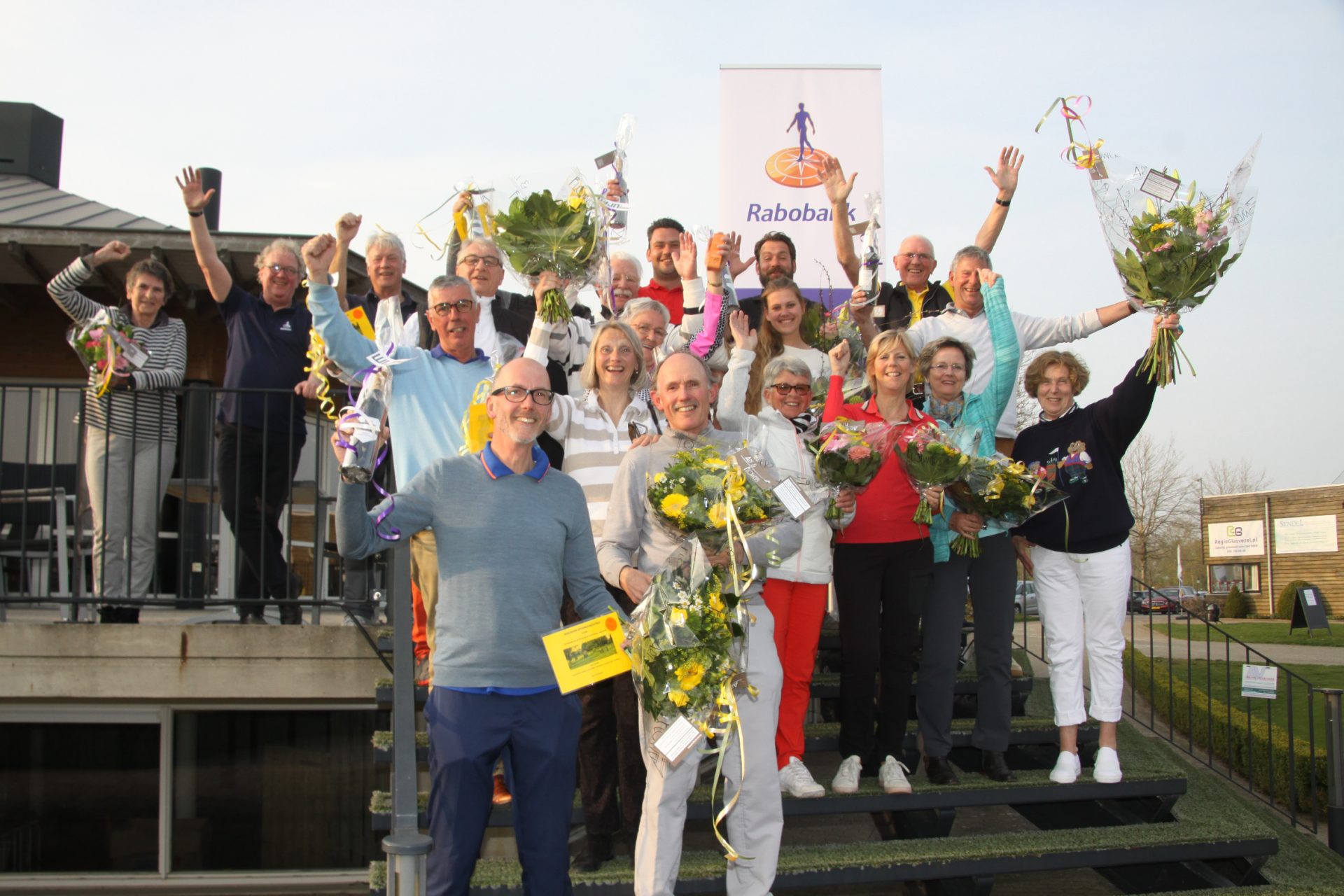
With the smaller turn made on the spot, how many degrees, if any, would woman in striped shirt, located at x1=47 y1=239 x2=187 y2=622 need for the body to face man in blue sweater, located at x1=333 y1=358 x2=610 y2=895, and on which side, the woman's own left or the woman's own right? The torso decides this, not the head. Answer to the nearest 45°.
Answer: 0° — they already face them

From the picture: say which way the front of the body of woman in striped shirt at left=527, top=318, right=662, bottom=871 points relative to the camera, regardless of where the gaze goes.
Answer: toward the camera

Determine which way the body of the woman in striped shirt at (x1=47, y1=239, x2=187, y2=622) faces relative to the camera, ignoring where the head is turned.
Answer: toward the camera

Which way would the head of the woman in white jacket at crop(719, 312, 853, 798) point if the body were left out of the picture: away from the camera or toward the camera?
toward the camera

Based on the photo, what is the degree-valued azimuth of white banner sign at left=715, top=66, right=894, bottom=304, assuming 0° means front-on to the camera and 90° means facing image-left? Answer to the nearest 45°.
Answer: approximately 0°

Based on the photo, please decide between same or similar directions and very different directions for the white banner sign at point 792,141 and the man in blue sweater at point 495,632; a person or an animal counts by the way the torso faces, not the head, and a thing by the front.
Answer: same or similar directions

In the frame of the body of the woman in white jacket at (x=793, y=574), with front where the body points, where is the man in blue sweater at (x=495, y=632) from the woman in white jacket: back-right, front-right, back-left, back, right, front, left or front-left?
right

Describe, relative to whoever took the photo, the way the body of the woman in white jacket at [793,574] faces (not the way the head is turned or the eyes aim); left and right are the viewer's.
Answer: facing the viewer and to the right of the viewer

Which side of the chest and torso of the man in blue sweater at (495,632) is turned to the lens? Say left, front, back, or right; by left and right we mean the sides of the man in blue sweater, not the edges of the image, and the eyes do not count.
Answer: front

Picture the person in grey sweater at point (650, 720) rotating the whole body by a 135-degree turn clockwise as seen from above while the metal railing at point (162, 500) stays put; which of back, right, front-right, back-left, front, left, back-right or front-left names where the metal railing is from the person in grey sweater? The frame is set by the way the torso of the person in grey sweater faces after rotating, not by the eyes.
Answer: front

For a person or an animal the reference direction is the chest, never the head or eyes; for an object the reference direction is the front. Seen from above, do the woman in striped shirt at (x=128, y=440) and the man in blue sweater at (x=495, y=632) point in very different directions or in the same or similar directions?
same or similar directions

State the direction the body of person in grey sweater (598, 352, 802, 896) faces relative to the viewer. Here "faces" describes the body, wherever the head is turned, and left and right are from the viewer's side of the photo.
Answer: facing the viewer
